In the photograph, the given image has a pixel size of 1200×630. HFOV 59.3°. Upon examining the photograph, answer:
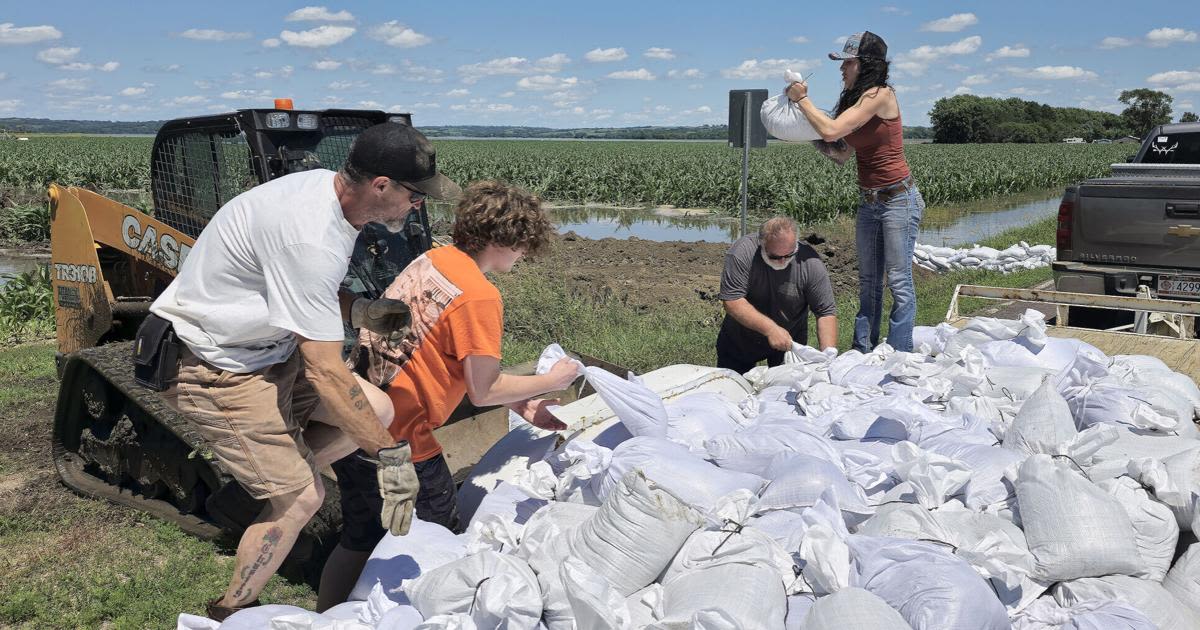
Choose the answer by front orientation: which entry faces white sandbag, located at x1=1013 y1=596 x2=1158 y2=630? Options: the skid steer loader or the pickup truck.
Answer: the skid steer loader

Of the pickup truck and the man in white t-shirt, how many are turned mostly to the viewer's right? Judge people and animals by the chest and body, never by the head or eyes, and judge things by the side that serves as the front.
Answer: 1

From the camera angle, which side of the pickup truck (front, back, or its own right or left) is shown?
back

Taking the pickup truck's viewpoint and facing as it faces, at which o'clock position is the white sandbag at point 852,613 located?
The white sandbag is roughly at 6 o'clock from the pickup truck.

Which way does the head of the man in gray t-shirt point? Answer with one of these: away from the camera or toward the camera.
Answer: toward the camera

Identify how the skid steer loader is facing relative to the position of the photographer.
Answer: facing the viewer and to the right of the viewer

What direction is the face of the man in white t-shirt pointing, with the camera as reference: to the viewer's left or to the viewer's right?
to the viewer's right

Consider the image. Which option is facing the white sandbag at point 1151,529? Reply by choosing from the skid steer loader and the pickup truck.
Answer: the skid steer loader

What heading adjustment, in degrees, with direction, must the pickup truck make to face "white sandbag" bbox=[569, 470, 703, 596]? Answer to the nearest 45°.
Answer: approximately 180°

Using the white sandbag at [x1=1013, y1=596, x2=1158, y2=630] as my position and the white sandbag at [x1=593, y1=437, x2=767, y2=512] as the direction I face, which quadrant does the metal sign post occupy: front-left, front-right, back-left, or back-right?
front-right

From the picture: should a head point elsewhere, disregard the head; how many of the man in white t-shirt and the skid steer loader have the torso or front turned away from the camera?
0

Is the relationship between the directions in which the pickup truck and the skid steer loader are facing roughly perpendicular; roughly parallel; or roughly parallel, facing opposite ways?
roughly perpendicular

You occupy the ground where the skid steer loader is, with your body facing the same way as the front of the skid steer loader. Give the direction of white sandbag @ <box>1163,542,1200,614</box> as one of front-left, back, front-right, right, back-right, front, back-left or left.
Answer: front

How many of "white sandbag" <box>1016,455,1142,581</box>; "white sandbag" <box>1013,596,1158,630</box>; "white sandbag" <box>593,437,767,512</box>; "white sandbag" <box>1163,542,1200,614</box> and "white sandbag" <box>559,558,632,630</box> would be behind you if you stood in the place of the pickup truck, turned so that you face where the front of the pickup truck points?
5

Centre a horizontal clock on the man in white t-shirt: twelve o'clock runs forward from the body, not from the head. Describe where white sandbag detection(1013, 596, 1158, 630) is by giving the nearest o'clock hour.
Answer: The white sandbag is roughly at 1 o'clock from the man in white t-shirt.

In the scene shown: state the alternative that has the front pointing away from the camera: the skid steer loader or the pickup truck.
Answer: the pickup truck

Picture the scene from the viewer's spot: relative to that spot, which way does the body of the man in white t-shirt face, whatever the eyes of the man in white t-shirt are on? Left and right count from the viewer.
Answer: facing to the right of the viewer
